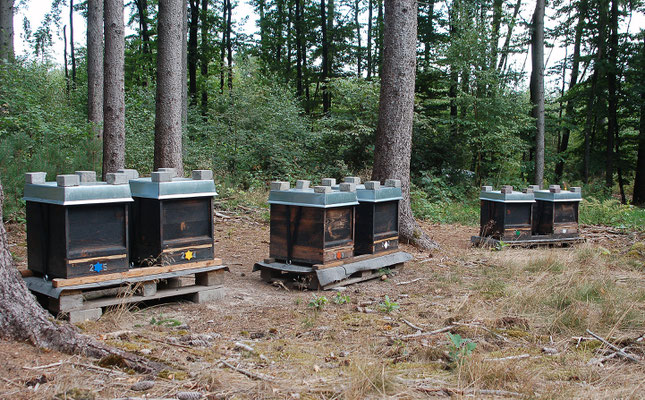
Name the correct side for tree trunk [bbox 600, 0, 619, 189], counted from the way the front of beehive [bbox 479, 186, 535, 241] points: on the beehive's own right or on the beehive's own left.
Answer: on the beehive's own left

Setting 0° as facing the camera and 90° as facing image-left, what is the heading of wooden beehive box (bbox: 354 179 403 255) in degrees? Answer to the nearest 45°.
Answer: approximately 315°

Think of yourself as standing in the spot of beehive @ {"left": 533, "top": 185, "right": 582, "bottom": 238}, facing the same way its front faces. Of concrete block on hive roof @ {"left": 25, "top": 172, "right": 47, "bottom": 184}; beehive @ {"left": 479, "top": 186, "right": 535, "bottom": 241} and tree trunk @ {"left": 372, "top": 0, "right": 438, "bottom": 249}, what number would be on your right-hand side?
3

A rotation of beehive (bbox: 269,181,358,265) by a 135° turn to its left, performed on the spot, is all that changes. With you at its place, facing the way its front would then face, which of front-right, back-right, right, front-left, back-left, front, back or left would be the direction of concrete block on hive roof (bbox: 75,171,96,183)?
back-left

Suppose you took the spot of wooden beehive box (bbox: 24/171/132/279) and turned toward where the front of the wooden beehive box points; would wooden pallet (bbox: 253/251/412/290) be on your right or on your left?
on your left

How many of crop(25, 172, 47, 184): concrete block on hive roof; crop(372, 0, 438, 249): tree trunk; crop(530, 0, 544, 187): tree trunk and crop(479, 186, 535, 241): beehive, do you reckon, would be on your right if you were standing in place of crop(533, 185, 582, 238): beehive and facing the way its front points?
3

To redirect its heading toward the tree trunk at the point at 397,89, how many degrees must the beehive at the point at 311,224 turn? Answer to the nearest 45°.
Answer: approximately 90° to its left
